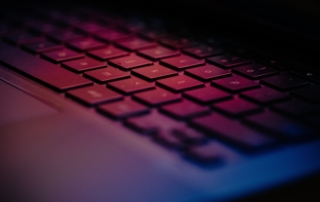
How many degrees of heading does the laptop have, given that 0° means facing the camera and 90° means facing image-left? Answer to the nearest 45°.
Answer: approximately 45°
